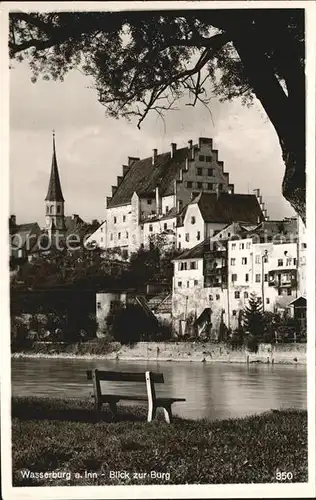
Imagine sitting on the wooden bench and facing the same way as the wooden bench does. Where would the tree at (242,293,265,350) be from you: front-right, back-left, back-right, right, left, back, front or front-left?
front-right

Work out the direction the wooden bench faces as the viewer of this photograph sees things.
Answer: facing away from the viewer and to the right of the viewer
